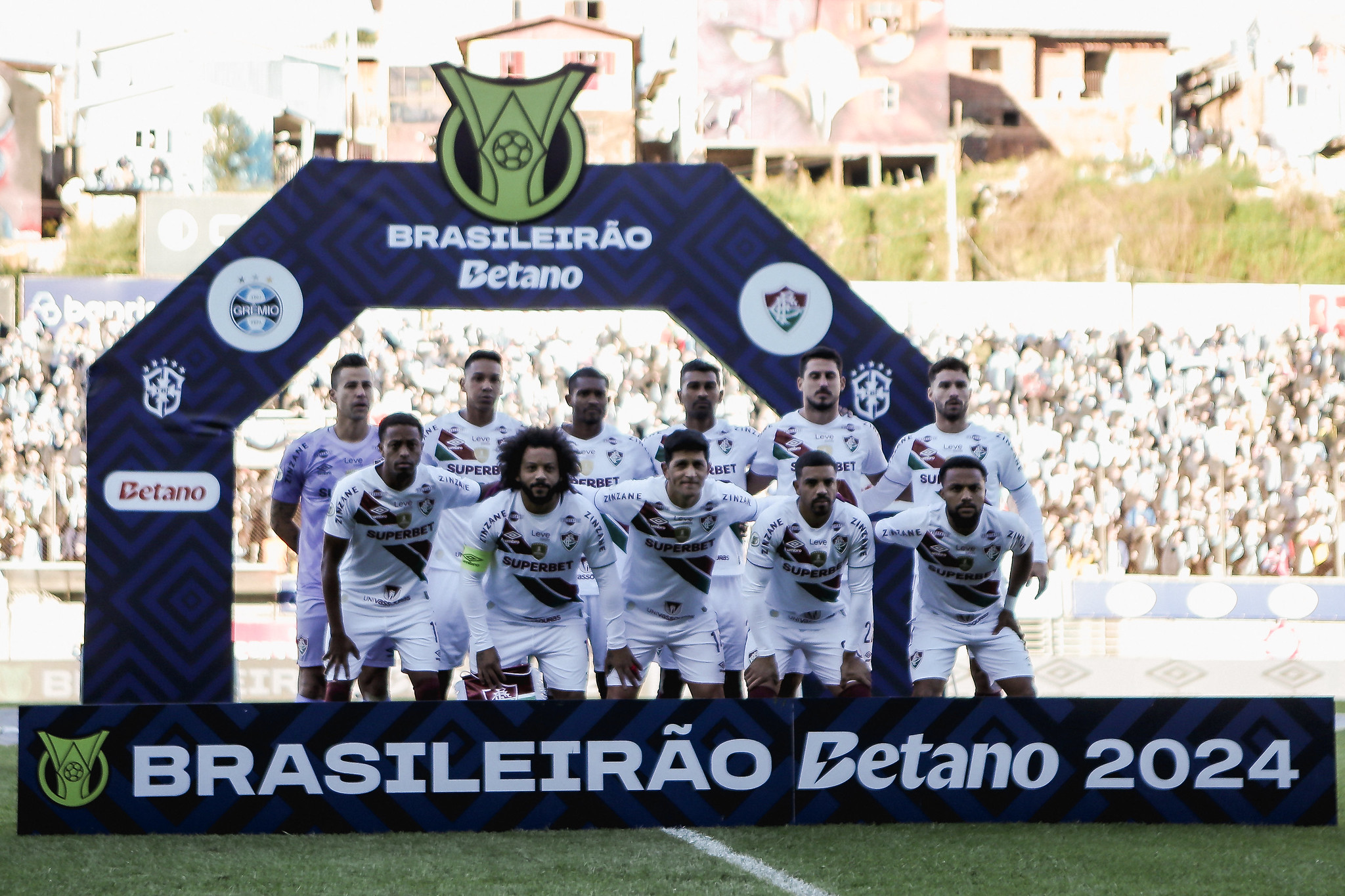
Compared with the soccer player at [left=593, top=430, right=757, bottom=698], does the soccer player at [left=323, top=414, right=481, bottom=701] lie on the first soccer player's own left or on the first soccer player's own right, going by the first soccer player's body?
on the first soccer player's own right

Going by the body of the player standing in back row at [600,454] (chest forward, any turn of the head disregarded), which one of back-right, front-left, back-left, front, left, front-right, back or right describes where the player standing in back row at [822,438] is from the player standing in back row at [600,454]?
left

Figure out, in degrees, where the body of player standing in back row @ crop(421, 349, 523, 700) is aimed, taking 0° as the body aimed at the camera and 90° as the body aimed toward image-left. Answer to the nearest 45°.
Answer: approximately 0°

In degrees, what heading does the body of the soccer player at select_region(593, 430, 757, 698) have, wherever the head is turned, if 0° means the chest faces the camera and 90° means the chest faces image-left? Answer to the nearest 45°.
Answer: approximately 0°

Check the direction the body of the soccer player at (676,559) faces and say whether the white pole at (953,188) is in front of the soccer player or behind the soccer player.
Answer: behind

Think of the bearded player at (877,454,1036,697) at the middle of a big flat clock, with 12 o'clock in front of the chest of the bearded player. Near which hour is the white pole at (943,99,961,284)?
The white pole is roughly at 6 o'clock from the bearded player.
